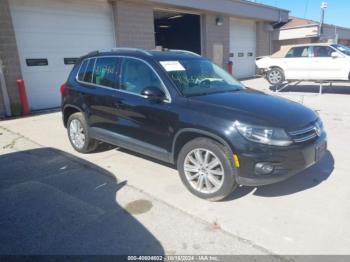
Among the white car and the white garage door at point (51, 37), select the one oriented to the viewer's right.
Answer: the white car

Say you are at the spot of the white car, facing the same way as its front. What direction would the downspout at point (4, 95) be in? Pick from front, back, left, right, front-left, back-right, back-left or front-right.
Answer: back-right

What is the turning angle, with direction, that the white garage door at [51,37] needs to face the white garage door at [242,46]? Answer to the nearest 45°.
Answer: approximately 135° to its left

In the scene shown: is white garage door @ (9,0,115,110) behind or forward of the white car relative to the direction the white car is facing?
behind

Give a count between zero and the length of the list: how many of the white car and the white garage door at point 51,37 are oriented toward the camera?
1

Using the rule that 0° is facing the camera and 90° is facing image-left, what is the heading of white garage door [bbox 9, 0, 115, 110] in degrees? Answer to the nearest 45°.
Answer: approximately 0°

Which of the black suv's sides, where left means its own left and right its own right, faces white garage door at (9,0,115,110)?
back

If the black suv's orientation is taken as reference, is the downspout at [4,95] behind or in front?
behind

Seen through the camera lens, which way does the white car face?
facing to the right of the viewer

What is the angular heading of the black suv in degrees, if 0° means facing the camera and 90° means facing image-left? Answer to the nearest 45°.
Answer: approximately 315°
